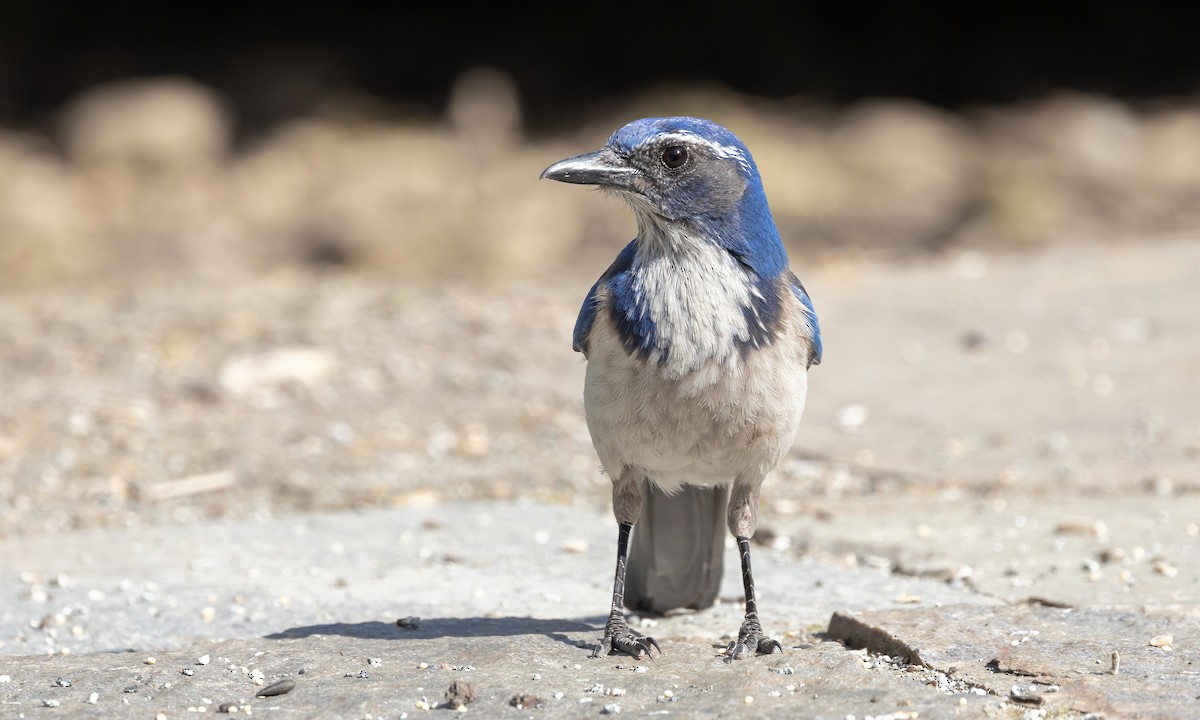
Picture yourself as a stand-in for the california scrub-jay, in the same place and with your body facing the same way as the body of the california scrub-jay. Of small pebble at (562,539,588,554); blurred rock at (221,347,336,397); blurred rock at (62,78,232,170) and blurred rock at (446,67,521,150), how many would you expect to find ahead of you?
0

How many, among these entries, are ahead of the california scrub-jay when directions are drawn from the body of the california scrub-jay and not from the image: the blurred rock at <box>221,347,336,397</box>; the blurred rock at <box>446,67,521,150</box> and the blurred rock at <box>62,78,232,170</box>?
0

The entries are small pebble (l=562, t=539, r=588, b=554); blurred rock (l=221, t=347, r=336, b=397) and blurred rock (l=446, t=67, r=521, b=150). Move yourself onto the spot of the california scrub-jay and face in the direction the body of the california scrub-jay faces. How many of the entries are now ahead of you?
0

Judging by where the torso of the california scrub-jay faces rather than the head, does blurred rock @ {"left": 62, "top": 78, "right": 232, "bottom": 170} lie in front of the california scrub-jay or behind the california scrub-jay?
behind

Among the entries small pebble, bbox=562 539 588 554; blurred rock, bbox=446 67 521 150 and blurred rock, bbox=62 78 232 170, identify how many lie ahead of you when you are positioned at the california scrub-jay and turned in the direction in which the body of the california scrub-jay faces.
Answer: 0

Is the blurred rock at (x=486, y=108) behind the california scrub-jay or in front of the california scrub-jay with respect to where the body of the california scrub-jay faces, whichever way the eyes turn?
behind

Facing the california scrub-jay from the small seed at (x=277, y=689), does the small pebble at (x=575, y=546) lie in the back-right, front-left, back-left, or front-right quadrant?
front-left

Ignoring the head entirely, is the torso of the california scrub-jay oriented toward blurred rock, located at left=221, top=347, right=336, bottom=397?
no

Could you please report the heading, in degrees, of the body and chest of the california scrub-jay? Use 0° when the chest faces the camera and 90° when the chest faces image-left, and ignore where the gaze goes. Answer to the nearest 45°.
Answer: approximately 0°

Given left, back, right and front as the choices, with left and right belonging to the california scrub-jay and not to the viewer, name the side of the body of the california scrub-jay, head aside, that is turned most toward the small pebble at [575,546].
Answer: back

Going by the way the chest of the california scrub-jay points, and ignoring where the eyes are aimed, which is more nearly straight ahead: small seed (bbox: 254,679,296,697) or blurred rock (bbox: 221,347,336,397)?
the small seed

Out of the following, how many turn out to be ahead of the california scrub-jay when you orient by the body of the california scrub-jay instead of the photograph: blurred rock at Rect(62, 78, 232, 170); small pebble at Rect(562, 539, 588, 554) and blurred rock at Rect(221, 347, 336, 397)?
0

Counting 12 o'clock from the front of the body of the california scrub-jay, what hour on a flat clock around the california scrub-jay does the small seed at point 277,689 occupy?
The small seed is roughly at 2 o'clock from the california scrub-jay.

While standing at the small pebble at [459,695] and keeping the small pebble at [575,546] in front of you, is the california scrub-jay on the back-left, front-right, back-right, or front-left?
front-right
